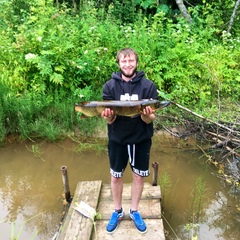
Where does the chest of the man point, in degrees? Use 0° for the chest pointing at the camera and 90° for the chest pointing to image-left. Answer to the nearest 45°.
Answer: approximately 0°
